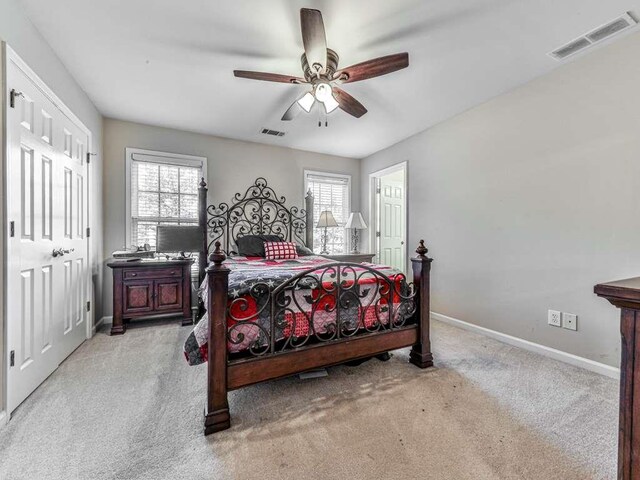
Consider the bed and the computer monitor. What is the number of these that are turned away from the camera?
0

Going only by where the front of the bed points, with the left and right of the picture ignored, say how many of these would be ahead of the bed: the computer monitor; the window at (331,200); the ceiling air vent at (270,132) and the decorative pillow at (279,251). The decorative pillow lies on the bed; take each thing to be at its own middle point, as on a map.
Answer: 0

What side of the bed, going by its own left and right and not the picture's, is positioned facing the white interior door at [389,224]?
left

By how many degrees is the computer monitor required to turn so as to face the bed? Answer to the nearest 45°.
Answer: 0° — it already faces it

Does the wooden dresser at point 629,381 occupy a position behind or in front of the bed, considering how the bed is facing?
in front

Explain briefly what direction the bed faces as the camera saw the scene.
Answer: facing the viewer and to the right of the viewer

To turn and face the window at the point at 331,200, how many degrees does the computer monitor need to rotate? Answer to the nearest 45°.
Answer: approximately 90° to its left

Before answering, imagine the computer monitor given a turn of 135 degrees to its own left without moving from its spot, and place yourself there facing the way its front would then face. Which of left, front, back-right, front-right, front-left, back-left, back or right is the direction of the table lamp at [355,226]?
front-right

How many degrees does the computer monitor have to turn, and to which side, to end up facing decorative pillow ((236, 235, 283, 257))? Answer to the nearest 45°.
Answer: approximately 90° to its left

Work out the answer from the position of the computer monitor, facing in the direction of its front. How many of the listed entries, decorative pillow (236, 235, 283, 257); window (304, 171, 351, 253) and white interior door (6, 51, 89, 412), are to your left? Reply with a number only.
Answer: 2

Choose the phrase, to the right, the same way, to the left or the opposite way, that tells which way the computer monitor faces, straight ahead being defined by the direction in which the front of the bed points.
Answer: the same way

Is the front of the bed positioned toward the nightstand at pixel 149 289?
no

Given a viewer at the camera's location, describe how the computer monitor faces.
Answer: facing the viewer
